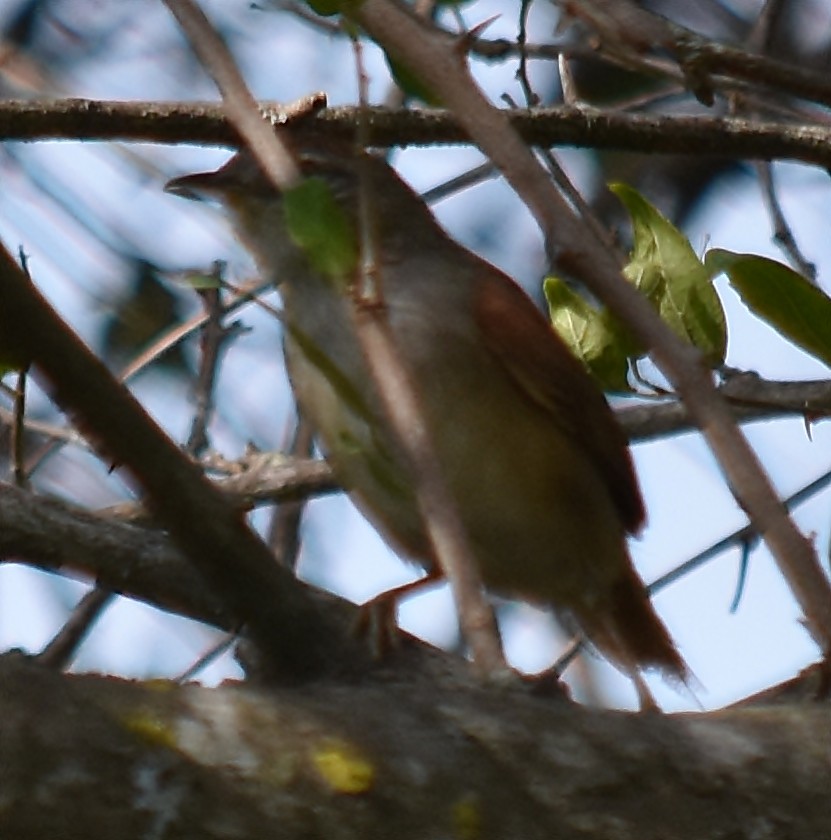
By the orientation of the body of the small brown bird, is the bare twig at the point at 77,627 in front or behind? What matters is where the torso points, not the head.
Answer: in front

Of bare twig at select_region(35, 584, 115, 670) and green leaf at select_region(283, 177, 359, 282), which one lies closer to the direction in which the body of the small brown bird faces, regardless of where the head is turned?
the bare twig

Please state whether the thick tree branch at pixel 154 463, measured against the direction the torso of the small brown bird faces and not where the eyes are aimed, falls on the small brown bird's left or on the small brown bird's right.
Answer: on the small brown bird's left

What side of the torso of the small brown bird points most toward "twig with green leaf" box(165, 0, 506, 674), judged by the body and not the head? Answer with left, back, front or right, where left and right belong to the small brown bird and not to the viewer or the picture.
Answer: left

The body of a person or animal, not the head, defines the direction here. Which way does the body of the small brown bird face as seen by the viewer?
to the viewer's left
